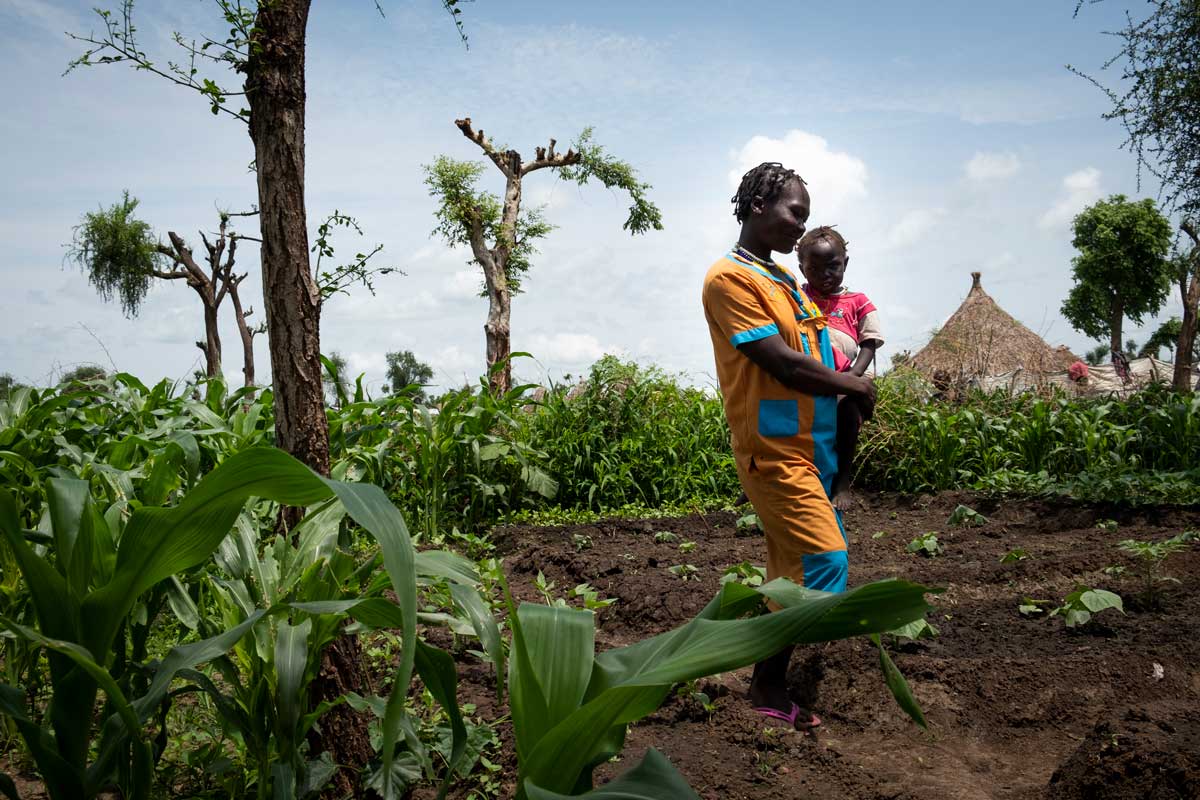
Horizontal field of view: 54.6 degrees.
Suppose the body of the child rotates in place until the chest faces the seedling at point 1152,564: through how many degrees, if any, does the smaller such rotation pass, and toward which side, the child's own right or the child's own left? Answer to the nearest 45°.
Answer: approximately 135° to the child's own left

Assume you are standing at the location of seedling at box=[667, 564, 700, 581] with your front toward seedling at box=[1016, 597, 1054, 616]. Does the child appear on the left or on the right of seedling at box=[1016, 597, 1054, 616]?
right

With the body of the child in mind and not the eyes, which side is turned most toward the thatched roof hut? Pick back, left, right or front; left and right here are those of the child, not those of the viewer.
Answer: back

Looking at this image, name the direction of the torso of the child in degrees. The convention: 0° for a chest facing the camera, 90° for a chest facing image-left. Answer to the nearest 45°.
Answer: approximately 0°

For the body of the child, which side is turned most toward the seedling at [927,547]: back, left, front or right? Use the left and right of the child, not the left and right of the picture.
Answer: back

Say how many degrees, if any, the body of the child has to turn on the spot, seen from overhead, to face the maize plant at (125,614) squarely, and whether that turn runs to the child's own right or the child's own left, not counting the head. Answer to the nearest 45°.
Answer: approximately 45° to the child's own right

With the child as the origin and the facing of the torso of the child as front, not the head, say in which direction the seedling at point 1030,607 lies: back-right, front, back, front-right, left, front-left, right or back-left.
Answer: back-left
